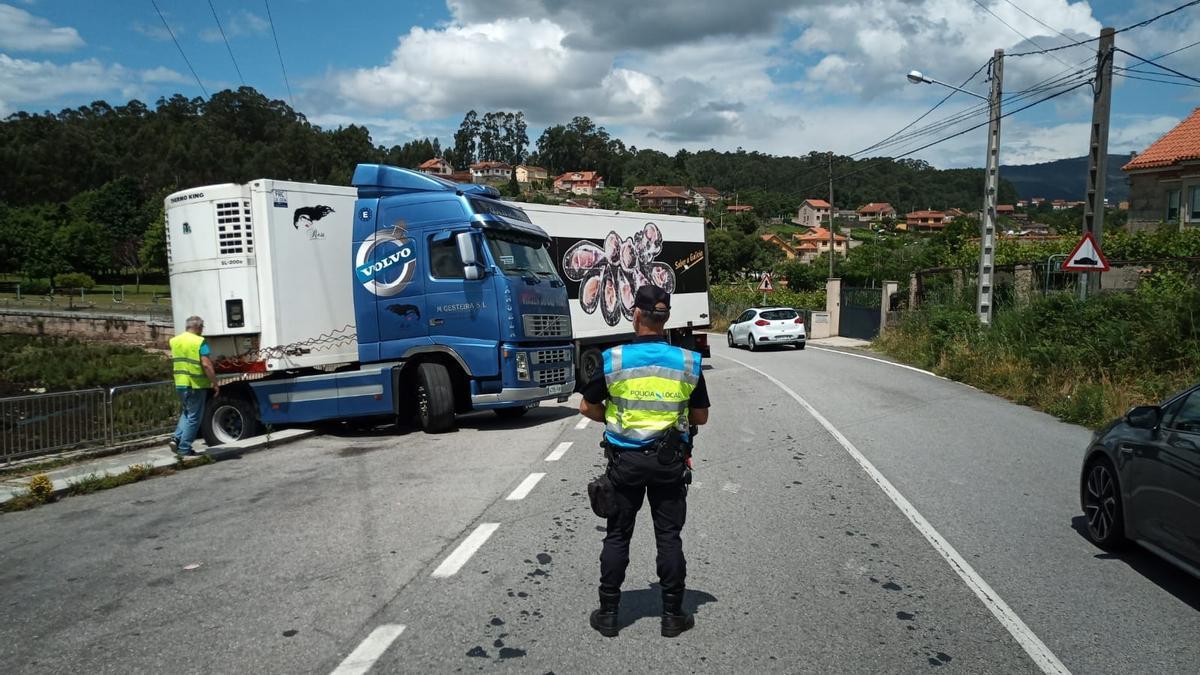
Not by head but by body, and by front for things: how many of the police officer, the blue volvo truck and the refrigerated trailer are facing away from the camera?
1

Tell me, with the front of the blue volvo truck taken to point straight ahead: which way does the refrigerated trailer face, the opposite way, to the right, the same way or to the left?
to the right

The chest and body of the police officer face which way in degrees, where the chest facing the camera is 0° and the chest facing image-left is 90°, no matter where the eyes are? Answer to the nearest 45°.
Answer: approximately 180°

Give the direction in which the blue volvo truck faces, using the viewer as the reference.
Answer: facing the viewer and to the right of the viewer

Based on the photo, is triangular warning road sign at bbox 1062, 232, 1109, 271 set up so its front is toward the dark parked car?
yes

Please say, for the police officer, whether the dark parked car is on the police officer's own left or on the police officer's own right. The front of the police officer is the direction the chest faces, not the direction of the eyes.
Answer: on the police officer's own right

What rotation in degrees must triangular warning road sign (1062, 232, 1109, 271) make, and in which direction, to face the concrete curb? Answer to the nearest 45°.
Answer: approximately 45° to its right

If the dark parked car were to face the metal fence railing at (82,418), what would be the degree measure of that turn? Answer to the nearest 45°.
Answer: approximately 45° to its left

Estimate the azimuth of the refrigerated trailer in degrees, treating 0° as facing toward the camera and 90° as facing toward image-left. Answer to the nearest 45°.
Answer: approximately 45°

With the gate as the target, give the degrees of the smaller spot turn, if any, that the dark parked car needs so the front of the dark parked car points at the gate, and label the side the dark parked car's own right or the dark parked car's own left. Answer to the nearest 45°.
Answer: approximately 45° to the dark parked car's own right

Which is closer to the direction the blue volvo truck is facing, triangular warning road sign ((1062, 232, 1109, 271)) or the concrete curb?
the triangular warning road sign

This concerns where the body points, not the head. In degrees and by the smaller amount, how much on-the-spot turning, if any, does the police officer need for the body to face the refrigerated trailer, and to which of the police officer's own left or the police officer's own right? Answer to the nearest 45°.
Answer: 0° — they already face it

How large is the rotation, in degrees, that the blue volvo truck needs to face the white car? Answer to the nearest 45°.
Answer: approximately 90° to its left

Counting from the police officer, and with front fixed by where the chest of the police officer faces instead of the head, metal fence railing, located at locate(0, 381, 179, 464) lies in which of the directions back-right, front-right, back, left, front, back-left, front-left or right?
front-left
